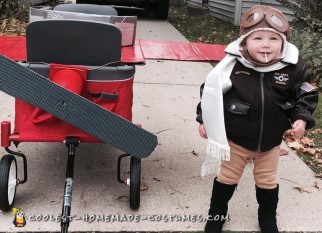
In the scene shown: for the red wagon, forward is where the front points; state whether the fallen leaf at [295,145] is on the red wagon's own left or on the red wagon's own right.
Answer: on the red wagon's own left

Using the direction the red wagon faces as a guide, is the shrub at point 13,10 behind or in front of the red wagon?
behind

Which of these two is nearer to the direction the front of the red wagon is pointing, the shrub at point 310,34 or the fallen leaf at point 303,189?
the fallen leaf

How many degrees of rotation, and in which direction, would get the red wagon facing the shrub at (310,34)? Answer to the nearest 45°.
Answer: approximately 135° to its left

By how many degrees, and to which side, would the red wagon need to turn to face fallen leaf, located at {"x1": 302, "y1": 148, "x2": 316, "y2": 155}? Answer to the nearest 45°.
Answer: approximately 90° to its left

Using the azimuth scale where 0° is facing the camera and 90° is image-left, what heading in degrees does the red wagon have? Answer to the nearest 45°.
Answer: approximately 0°

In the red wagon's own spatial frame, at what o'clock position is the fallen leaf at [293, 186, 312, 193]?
The fallen leaf is roughly at 9 o'clock from the red wagon.

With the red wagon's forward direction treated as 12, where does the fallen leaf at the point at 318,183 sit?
The fallen leaf is roughly at 9 o'clock from the red wagon.

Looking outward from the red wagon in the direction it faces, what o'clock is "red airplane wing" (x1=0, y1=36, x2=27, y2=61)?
The red airplane wing is roughly at 5 o'clock from the red wagon.
